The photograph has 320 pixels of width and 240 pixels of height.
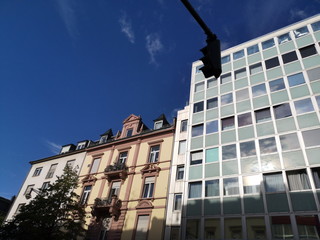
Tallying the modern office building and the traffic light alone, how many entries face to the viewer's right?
0

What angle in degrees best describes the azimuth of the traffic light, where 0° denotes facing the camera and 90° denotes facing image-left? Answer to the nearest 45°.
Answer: approximately 135°

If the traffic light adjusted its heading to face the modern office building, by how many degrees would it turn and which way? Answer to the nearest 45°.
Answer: approximately 45° to its right

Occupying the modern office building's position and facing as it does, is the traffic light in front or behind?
in front

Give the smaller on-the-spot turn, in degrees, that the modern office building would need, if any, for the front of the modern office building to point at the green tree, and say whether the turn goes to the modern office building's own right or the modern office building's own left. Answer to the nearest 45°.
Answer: approximately 45° to the modern office building's own right
